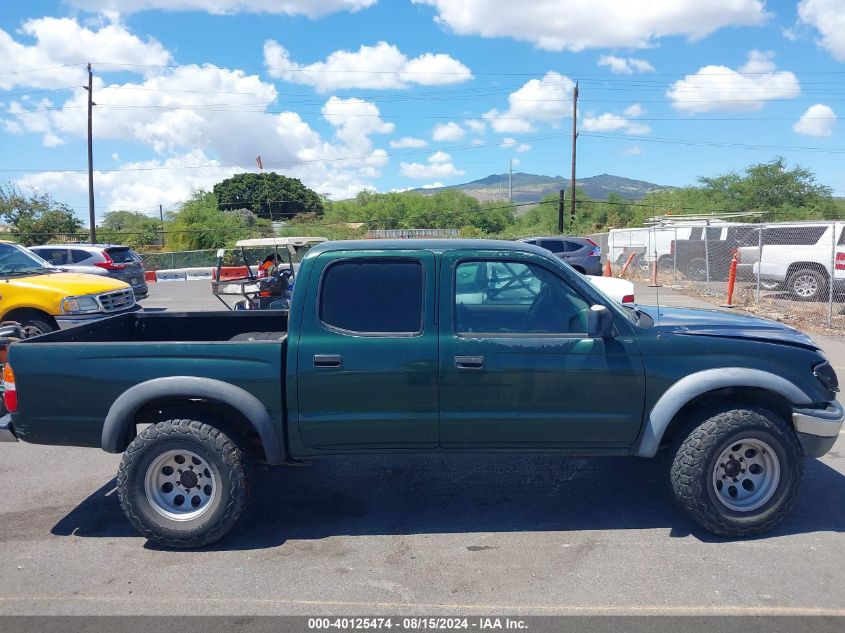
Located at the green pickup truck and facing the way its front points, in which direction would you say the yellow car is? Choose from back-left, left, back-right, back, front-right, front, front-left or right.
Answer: back-left

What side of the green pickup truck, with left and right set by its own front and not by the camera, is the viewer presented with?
right

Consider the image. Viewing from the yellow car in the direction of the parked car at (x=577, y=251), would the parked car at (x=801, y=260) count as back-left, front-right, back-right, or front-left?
front-right

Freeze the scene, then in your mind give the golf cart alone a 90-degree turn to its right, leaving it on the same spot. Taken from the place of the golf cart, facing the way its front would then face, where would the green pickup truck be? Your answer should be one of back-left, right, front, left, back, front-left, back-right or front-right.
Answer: front

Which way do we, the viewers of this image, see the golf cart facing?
facing to the right of the viewer

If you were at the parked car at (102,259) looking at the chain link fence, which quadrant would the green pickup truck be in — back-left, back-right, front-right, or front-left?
front-right

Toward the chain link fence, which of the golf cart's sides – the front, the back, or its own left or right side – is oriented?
front

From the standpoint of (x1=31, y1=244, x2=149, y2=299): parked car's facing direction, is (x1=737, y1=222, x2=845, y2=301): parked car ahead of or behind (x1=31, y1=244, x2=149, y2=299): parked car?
behind

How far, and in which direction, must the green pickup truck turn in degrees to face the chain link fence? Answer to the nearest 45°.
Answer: approximately 45° to its left

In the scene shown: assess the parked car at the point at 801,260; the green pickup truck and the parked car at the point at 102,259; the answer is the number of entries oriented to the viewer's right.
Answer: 1

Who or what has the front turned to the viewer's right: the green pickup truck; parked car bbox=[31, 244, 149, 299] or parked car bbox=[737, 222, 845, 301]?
the green pickup truck

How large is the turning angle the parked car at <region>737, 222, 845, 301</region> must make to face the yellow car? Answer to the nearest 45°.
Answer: approximately 90° to its left

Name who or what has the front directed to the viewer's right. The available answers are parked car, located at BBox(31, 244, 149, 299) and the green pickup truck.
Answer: the green pickup truck

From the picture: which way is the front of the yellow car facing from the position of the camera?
facing the viewer and to the right of the viewer
